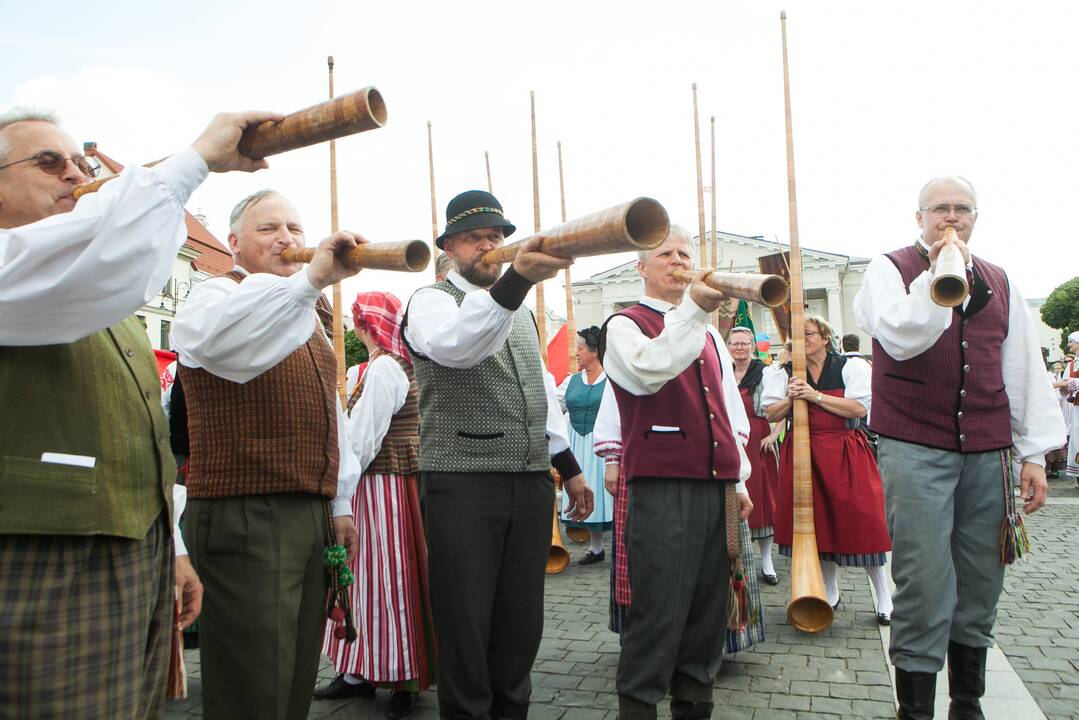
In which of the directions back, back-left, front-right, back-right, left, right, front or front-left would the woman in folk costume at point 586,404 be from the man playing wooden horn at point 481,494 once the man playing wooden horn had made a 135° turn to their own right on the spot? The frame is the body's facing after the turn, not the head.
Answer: right

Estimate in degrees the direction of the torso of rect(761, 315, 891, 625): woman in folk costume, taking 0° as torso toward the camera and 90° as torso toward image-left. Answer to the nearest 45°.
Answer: approximately 45°

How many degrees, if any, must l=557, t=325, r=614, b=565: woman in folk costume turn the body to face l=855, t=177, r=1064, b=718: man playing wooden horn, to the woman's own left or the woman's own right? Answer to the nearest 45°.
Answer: approximately 45° to the woman's own left

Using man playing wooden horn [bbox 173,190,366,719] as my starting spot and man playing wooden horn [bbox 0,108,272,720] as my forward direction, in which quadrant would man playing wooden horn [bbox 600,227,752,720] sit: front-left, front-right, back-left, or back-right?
back-left

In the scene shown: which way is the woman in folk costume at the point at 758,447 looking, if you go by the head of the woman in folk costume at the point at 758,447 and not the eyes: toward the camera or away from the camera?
toward the camera

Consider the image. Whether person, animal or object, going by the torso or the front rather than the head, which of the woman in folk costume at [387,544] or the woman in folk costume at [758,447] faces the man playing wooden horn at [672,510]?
the woman in folk costume at [758,447]

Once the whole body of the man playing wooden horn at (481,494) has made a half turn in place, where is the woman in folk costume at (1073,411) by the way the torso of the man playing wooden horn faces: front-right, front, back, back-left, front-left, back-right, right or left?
right

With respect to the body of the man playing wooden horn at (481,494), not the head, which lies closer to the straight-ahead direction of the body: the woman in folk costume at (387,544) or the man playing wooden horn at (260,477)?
the man playing wooden horn

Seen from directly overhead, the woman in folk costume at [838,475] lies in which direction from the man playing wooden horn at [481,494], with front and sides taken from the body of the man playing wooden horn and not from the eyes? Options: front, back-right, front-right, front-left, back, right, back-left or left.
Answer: left

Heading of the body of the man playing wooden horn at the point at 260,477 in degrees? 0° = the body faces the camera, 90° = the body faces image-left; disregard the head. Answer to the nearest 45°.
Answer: approximately 315°

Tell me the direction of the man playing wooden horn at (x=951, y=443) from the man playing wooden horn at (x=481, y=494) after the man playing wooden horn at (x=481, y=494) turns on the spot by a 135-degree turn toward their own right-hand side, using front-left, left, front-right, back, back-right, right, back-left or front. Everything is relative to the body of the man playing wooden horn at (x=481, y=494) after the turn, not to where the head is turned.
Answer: back

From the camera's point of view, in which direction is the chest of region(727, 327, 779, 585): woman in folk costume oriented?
toward the camera

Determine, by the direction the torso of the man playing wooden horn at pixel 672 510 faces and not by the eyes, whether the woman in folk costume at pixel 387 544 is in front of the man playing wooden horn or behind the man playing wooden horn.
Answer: behind

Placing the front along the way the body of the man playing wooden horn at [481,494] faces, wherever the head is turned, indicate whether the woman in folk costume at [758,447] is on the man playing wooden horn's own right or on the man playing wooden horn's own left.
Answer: on the man playing wooden horn's own left
